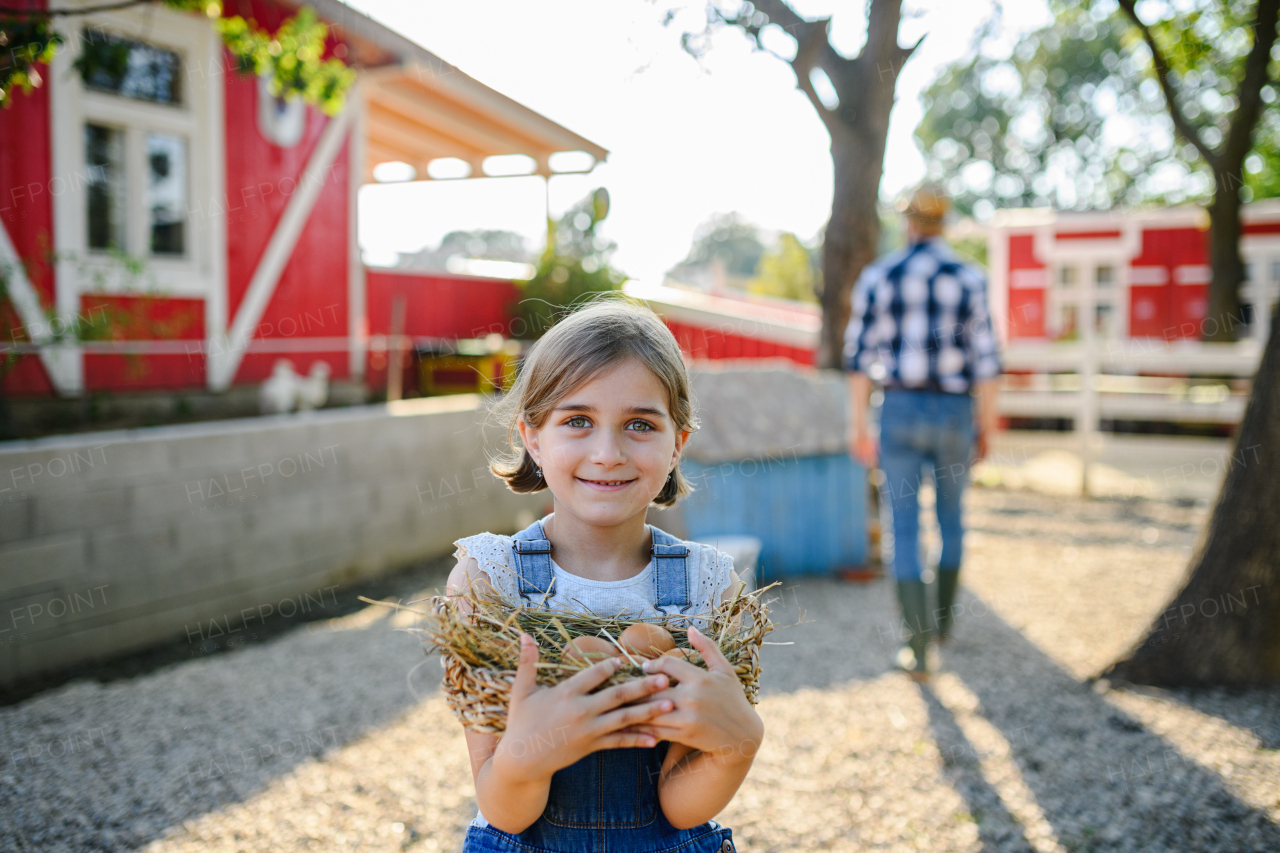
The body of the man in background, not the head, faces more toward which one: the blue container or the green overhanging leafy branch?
the blue container

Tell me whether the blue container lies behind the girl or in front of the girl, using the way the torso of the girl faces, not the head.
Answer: behind

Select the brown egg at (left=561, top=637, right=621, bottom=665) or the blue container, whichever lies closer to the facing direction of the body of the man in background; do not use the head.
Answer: the blue container

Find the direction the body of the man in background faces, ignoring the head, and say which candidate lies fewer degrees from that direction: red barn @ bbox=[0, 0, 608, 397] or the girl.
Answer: the red barn

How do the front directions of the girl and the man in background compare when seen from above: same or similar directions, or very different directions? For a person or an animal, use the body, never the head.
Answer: very different directions

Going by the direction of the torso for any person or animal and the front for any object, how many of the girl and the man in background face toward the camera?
1

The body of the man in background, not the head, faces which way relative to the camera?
away from the camera

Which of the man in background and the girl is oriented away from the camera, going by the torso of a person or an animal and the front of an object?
the man in background

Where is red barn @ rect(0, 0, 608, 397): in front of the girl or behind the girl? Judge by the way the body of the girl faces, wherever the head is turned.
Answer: behind

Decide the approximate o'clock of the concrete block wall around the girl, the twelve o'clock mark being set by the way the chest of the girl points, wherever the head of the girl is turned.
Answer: The concrete block wall is roughly at 5 o'clock from the girl.

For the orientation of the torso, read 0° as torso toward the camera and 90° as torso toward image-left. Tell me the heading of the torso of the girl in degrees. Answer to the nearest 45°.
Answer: approximately 0°
